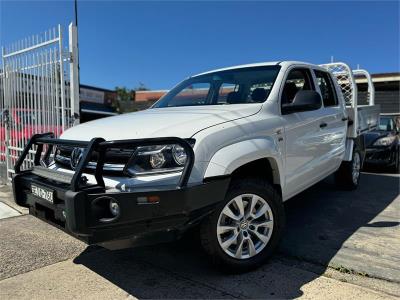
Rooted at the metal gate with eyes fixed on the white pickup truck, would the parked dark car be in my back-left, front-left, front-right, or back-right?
front-left

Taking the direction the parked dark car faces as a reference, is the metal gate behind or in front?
in front

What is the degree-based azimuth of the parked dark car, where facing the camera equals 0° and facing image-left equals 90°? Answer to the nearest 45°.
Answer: approximately 45°

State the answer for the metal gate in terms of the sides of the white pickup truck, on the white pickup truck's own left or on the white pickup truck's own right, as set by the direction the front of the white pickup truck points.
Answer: on the white pickup truck's own right

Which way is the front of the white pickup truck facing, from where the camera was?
facing the viewer and to the left of the viewer

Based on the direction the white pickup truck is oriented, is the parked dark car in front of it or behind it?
behind

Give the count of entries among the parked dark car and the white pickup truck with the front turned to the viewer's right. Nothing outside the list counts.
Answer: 0

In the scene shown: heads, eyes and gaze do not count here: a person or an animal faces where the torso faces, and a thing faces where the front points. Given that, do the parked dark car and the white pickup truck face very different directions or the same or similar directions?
same or similar directions

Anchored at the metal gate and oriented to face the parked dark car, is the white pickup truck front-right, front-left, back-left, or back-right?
front-right
